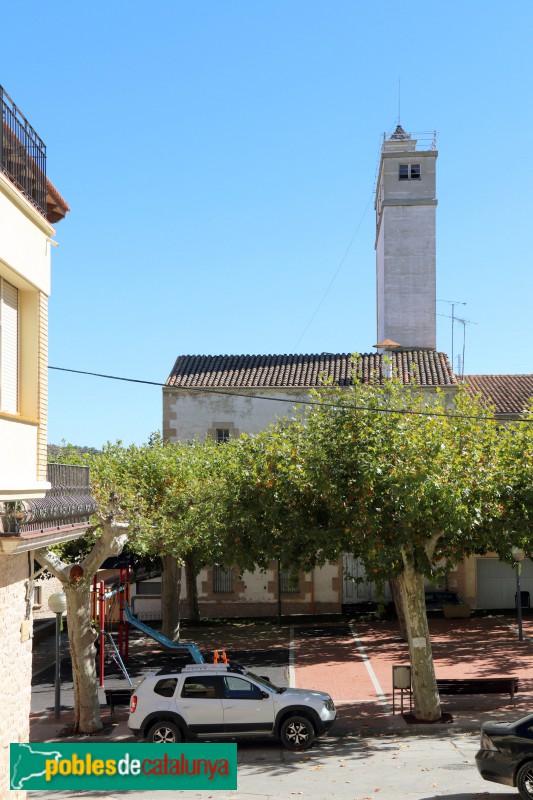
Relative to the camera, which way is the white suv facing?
to the viewer's right

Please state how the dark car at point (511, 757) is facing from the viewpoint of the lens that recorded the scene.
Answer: facing to the right of the viewer

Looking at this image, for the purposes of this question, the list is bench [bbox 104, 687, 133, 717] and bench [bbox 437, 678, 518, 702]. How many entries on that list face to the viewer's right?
0
